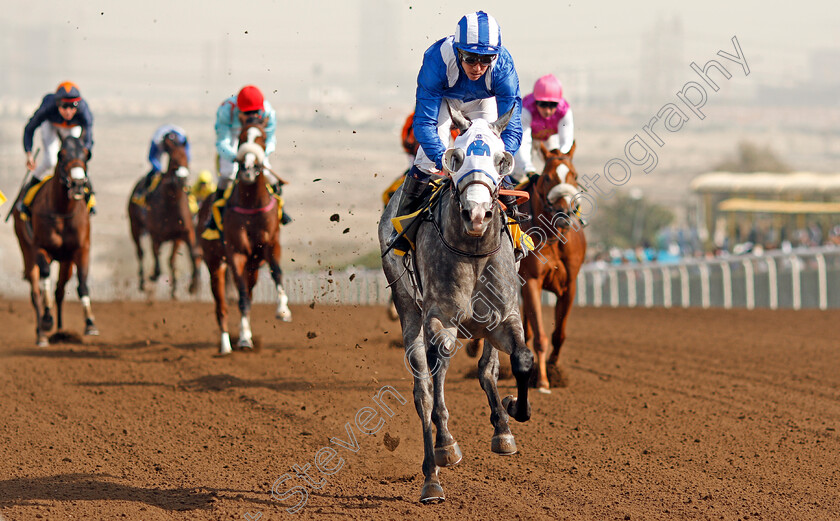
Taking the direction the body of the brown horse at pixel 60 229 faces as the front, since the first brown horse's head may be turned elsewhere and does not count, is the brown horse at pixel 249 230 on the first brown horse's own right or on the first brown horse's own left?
on the first brown horse's own left

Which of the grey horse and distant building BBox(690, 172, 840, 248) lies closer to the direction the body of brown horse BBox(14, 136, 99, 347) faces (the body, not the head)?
the grey horse

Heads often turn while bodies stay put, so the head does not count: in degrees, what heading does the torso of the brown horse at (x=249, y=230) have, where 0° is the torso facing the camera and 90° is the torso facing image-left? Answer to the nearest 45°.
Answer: approximately 0°

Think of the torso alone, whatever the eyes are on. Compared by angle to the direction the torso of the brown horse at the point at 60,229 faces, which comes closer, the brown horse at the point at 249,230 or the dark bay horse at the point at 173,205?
the brown horse

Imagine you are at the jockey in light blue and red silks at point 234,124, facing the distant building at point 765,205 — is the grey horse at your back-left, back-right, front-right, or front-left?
back-right

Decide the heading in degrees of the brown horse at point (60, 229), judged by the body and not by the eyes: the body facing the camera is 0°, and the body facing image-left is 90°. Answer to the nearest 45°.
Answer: approximately 0°
